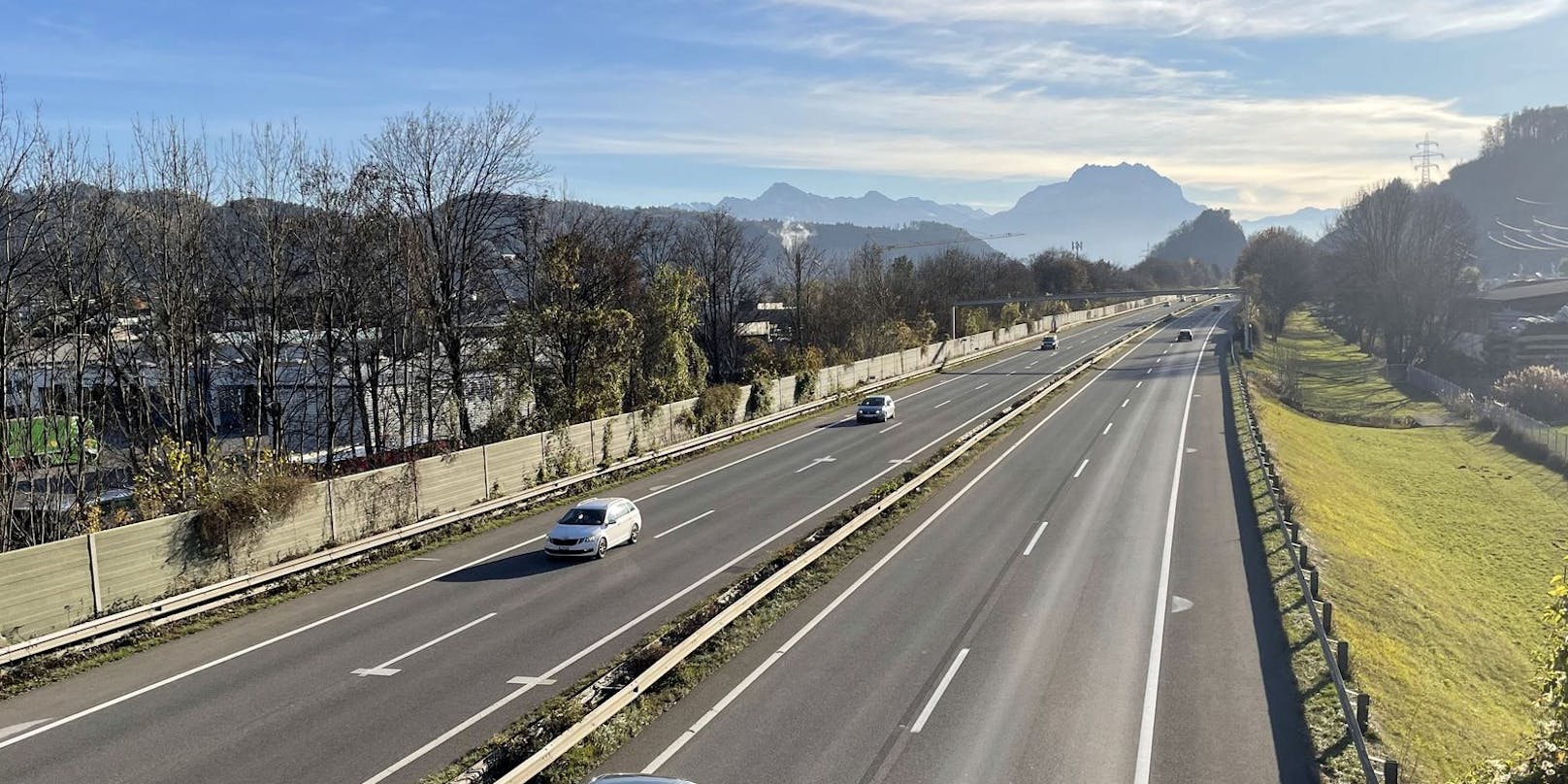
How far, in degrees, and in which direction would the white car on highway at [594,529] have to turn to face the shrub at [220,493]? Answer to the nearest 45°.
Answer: approximately 45° to its right

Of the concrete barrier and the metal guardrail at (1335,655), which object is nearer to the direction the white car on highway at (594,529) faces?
the concrete barrier

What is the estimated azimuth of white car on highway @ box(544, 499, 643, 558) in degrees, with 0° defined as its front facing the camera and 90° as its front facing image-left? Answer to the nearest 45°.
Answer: approximately 45°

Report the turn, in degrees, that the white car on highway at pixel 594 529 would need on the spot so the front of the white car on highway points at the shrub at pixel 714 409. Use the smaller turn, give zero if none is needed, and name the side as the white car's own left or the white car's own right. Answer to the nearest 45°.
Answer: approximately 135° to the white car's own right

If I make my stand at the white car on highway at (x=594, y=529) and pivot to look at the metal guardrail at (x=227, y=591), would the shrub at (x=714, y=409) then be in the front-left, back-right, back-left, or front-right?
back-right

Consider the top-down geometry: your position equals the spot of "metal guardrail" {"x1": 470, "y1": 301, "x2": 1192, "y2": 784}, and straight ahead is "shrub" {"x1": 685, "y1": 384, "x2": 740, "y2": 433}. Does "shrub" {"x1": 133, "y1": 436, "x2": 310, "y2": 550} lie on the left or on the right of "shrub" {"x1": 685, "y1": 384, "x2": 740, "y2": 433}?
left

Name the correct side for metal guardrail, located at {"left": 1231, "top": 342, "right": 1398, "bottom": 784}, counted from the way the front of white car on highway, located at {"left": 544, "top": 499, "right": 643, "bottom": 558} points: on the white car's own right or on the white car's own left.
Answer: on the white car's own left

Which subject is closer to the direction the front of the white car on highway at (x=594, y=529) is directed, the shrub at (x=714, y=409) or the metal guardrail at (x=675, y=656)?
the metal guardrail

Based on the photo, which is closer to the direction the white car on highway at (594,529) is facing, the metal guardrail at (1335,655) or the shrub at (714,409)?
the metal guardrail
